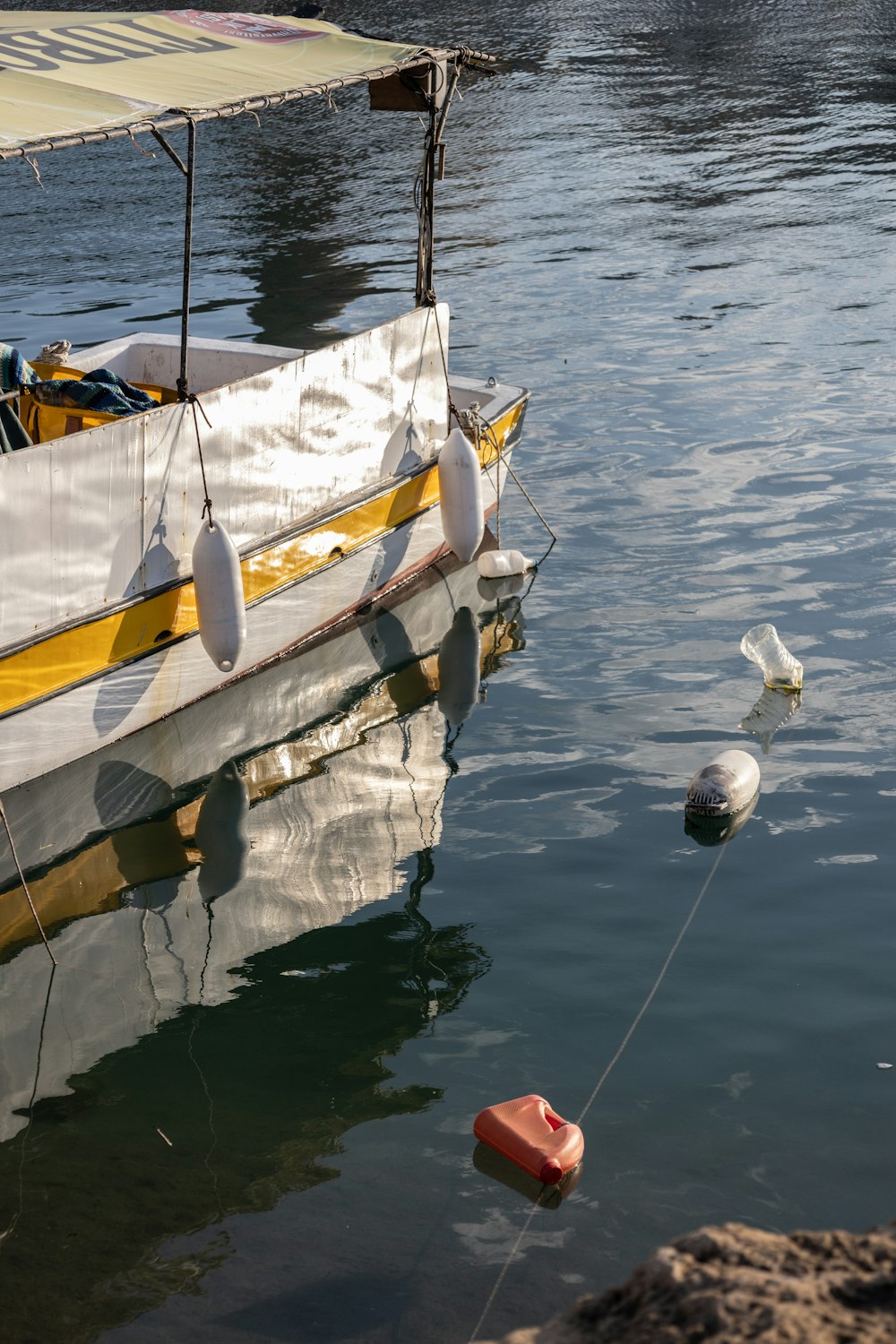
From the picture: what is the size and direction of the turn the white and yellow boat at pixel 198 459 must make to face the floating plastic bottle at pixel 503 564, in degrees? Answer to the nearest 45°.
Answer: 0° — it already faces it

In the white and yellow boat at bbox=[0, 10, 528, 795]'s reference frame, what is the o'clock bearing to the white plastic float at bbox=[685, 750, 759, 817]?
The white plastic float is roughly at 3 o'clock from the white and yellow boat.

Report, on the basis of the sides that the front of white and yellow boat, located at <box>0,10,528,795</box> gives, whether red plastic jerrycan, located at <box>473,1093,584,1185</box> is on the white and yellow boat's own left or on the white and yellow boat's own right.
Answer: on the white and yellow boat's own right

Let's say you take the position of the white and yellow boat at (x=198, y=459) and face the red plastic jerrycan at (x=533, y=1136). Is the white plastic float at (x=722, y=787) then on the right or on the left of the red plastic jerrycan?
left

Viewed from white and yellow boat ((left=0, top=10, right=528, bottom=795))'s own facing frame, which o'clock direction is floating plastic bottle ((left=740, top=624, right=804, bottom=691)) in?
The floating plastic bottle is roughly at 2 o'clock from the white and yellow boat.

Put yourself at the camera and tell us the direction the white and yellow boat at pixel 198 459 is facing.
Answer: facing away from the viewer and to the right of the viewer

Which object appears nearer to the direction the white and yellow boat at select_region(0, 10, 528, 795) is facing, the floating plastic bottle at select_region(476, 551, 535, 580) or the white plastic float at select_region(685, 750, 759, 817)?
the floating plastic bottle

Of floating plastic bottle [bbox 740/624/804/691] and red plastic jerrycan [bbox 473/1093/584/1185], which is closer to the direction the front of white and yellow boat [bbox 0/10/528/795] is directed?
the floating plastic bottle
